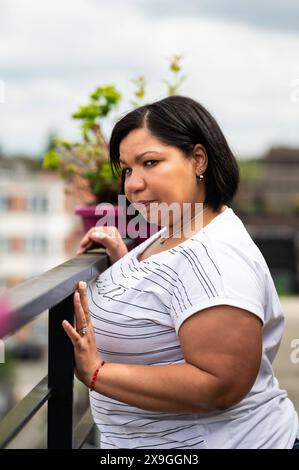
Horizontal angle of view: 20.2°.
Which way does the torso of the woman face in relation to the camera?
to the viewer's left

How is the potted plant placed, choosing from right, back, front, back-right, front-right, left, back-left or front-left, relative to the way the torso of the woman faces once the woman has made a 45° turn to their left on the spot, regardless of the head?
back-right

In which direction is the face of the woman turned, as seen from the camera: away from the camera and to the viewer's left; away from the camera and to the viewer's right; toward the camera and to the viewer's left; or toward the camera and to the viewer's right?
toward the camera and to the viewer's left
